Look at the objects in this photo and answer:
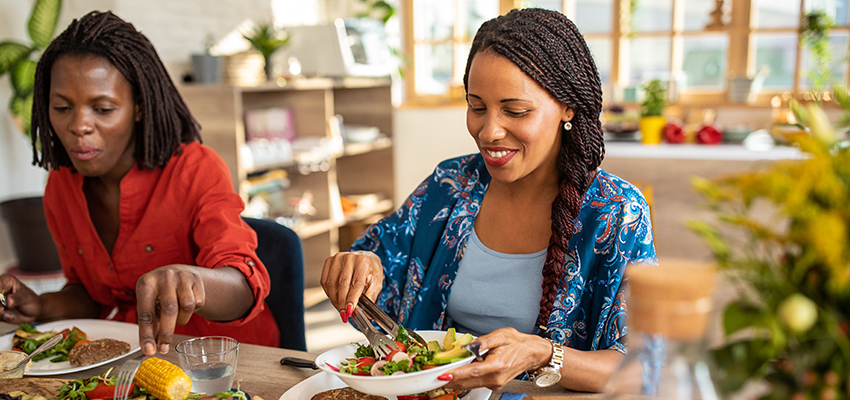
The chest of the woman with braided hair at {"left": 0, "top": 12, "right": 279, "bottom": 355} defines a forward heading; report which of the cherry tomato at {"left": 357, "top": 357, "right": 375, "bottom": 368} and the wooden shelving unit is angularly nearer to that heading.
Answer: the cherry tomato

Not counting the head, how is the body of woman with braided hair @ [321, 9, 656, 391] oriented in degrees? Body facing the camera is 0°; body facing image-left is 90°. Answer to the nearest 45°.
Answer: approximately 45°

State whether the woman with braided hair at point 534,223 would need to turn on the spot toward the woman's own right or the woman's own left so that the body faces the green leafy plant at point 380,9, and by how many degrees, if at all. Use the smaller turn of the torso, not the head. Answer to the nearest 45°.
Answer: approximately 135° to the woman's own right

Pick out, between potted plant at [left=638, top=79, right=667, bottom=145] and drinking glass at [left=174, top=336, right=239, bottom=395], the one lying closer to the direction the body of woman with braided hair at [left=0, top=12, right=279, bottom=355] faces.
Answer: the drinking glass

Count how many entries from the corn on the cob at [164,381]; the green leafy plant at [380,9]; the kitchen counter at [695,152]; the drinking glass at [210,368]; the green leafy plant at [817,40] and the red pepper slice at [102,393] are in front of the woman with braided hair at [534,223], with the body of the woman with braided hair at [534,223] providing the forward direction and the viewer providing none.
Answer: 3
